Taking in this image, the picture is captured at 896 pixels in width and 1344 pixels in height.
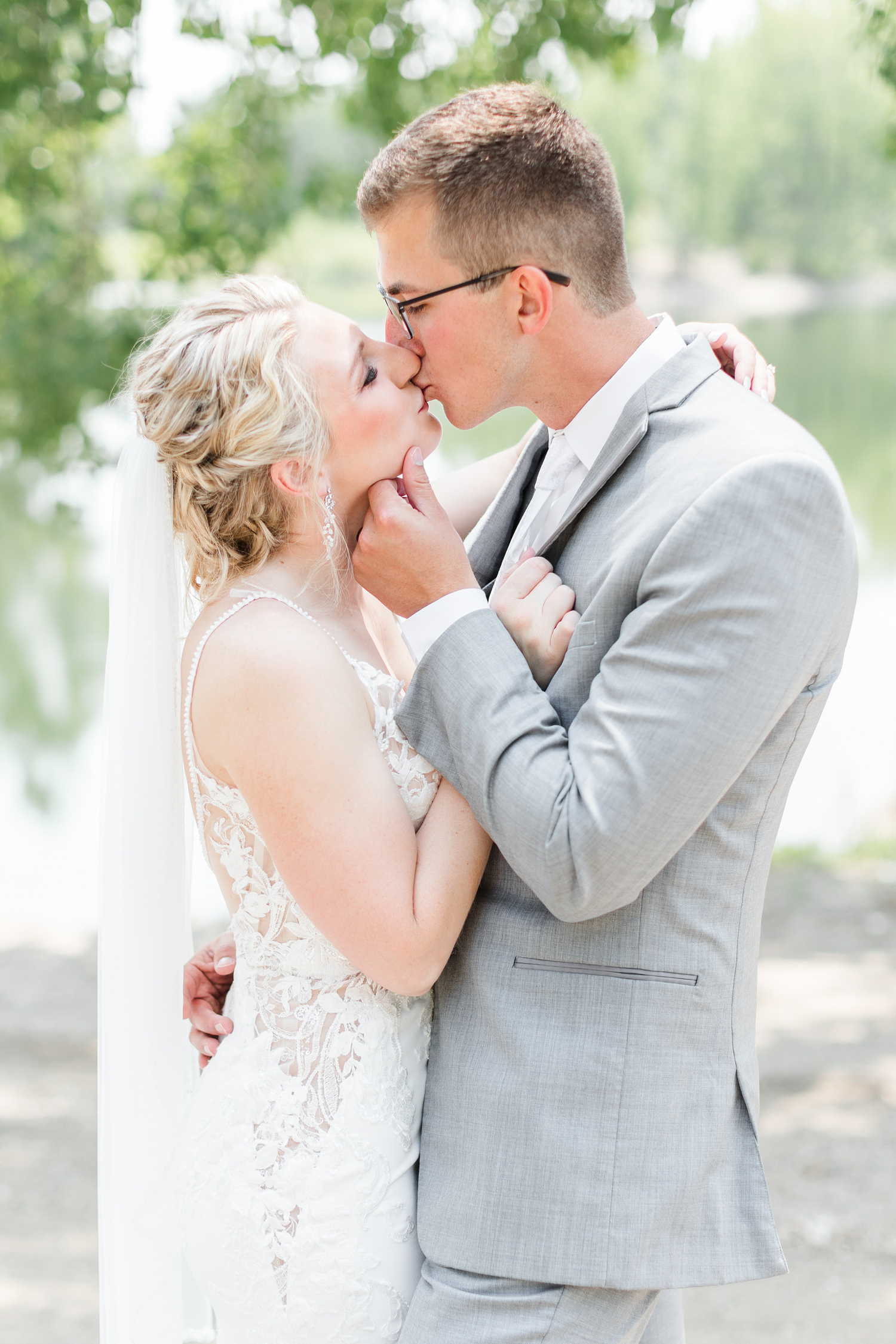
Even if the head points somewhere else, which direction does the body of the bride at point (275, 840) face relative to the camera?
to the viewer's right

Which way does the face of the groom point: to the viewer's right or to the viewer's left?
to the viewer's left

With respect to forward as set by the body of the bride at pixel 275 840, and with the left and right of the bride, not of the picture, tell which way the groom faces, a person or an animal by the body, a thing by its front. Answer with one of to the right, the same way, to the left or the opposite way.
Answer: the opposite way

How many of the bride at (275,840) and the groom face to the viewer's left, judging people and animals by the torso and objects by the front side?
1

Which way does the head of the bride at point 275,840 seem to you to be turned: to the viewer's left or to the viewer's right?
to the viewer's right

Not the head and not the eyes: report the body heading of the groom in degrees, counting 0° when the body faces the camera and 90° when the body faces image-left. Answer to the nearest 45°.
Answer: approximately 90°
